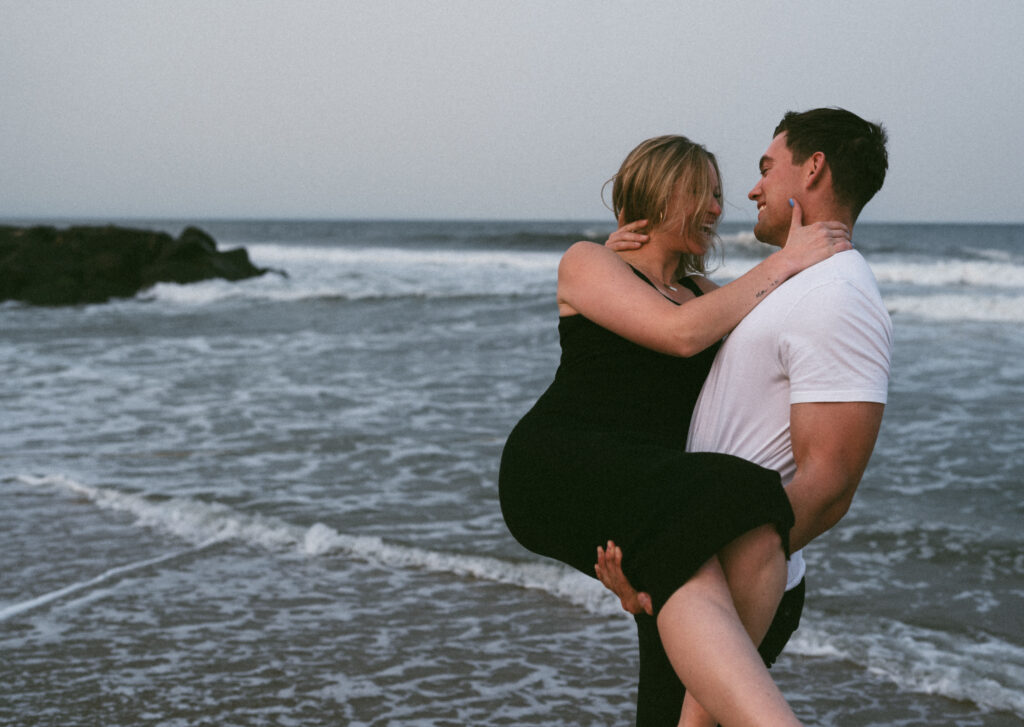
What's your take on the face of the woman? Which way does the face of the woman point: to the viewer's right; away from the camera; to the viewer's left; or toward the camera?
to the viewer's right

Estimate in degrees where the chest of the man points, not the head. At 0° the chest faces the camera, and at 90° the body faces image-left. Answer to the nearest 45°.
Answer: approximately 90°

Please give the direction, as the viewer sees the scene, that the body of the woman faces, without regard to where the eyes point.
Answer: to the viewer's right

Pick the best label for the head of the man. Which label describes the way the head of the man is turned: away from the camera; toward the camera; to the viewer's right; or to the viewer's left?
to the viewer's left
